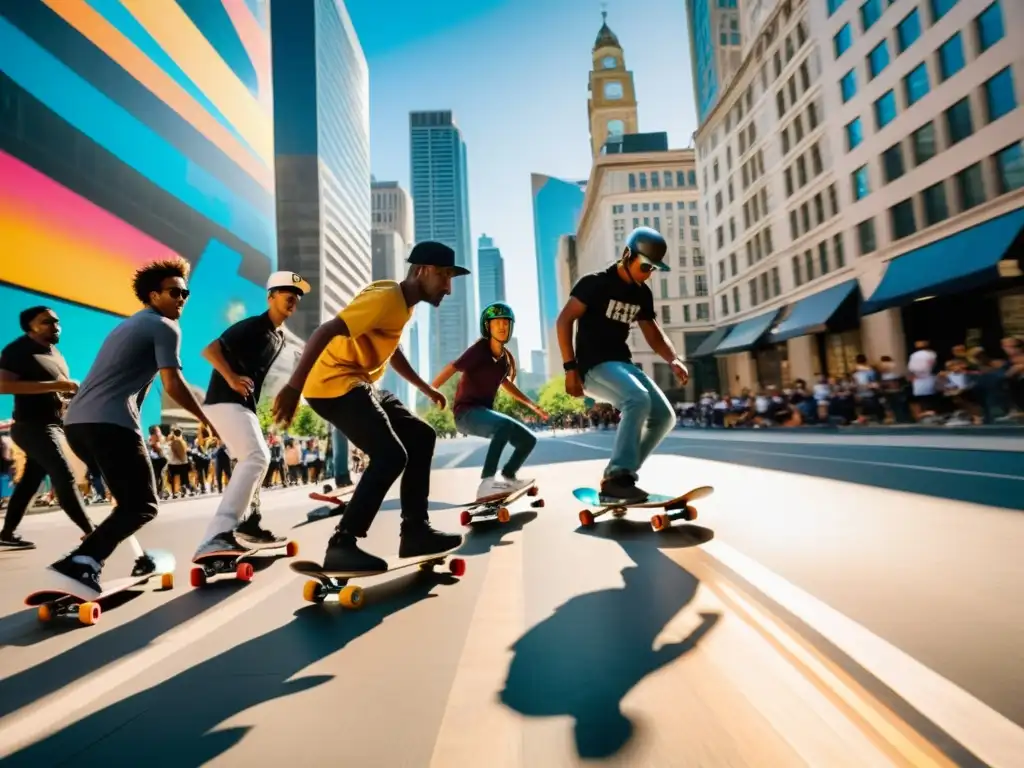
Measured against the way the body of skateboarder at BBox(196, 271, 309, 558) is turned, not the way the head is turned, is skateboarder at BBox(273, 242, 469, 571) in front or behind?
in front

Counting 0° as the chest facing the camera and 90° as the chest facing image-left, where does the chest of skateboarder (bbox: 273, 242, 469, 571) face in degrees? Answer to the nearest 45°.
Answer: approximately 270°

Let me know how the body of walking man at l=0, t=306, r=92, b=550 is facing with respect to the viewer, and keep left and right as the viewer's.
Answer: facing to the right of the viewer

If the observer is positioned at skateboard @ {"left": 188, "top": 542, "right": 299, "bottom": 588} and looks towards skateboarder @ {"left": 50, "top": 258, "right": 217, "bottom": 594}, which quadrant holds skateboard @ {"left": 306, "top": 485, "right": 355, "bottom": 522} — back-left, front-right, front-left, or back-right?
back-right

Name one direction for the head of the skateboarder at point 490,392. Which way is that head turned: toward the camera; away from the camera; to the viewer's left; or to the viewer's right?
toward the camera
